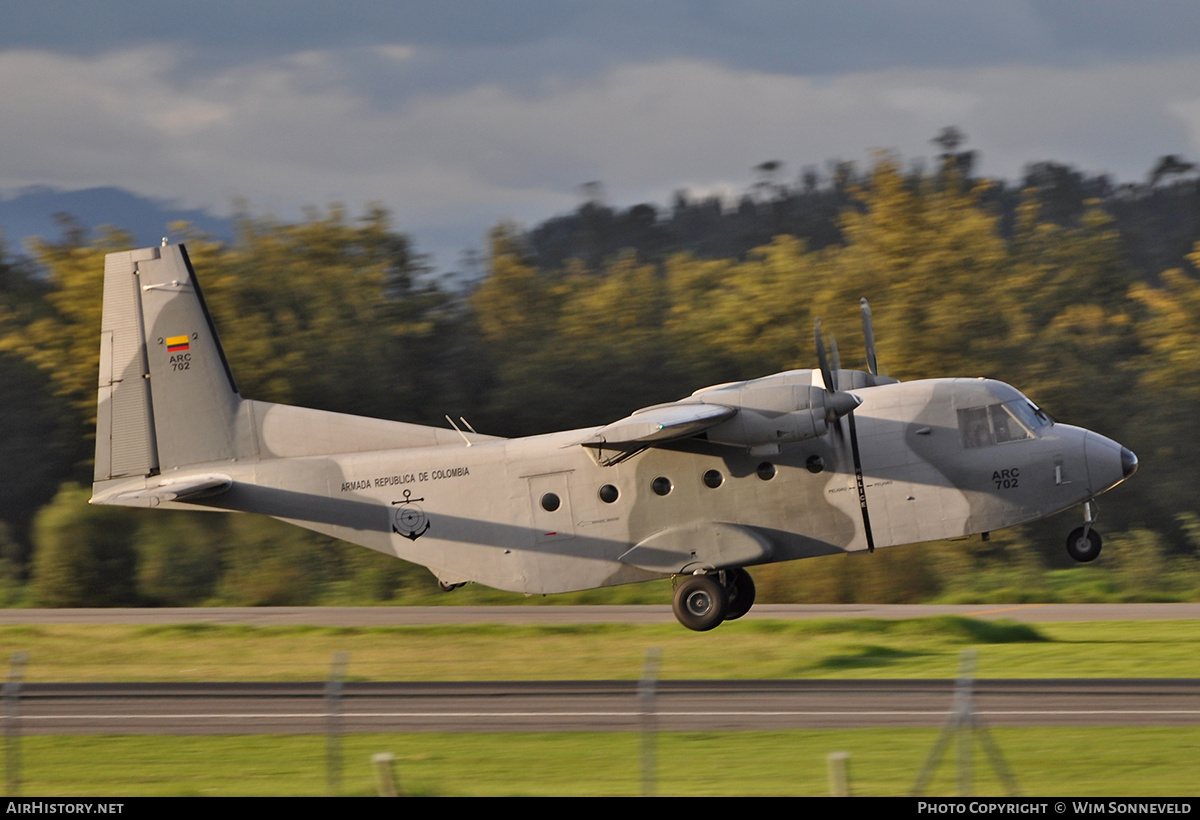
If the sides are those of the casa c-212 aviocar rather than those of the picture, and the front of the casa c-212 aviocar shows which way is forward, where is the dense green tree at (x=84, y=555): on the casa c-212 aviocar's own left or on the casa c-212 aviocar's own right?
on the casa c-212 aviocar's own left

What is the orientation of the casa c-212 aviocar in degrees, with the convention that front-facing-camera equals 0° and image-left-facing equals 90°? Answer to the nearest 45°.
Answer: approximately 270°
